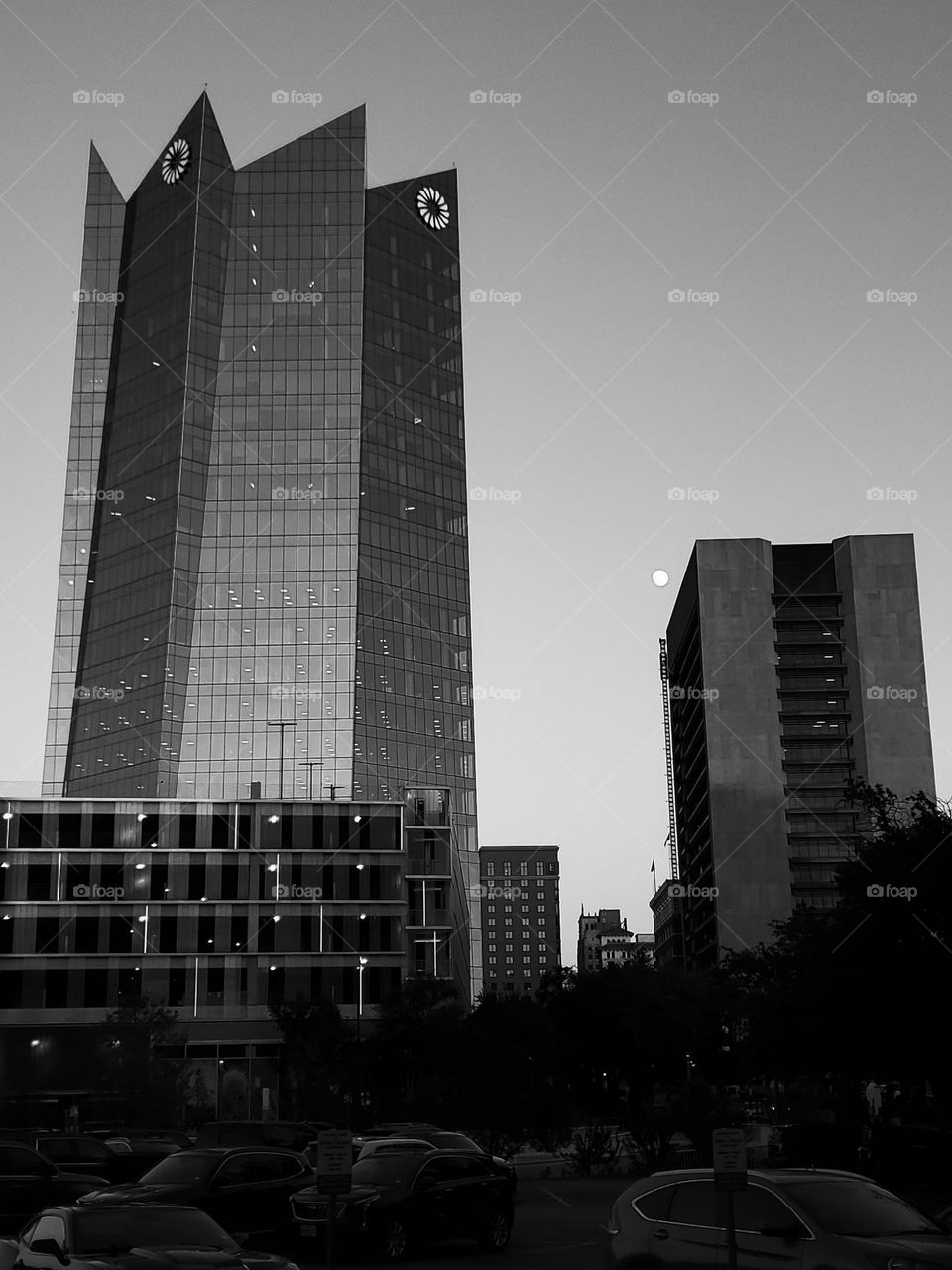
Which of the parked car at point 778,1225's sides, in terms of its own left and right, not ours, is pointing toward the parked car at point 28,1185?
back

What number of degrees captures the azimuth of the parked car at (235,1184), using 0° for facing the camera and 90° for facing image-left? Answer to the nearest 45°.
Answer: approximately 45°

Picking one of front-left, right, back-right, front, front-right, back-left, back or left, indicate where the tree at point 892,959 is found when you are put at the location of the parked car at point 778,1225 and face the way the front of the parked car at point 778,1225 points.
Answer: back-left

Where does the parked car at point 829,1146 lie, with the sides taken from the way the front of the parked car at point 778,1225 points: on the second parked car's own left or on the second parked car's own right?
on the second parked car's own left

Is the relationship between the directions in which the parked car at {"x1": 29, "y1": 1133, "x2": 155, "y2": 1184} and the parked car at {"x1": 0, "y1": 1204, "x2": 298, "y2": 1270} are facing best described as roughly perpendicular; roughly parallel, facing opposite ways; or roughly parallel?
roughly parallel

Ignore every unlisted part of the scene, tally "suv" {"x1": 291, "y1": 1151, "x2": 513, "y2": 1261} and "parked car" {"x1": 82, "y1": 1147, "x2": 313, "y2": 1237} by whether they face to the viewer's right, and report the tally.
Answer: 0

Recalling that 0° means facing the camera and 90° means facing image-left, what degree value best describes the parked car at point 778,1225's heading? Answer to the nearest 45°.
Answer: approximately 315°

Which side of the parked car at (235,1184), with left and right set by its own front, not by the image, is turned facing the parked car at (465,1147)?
back
